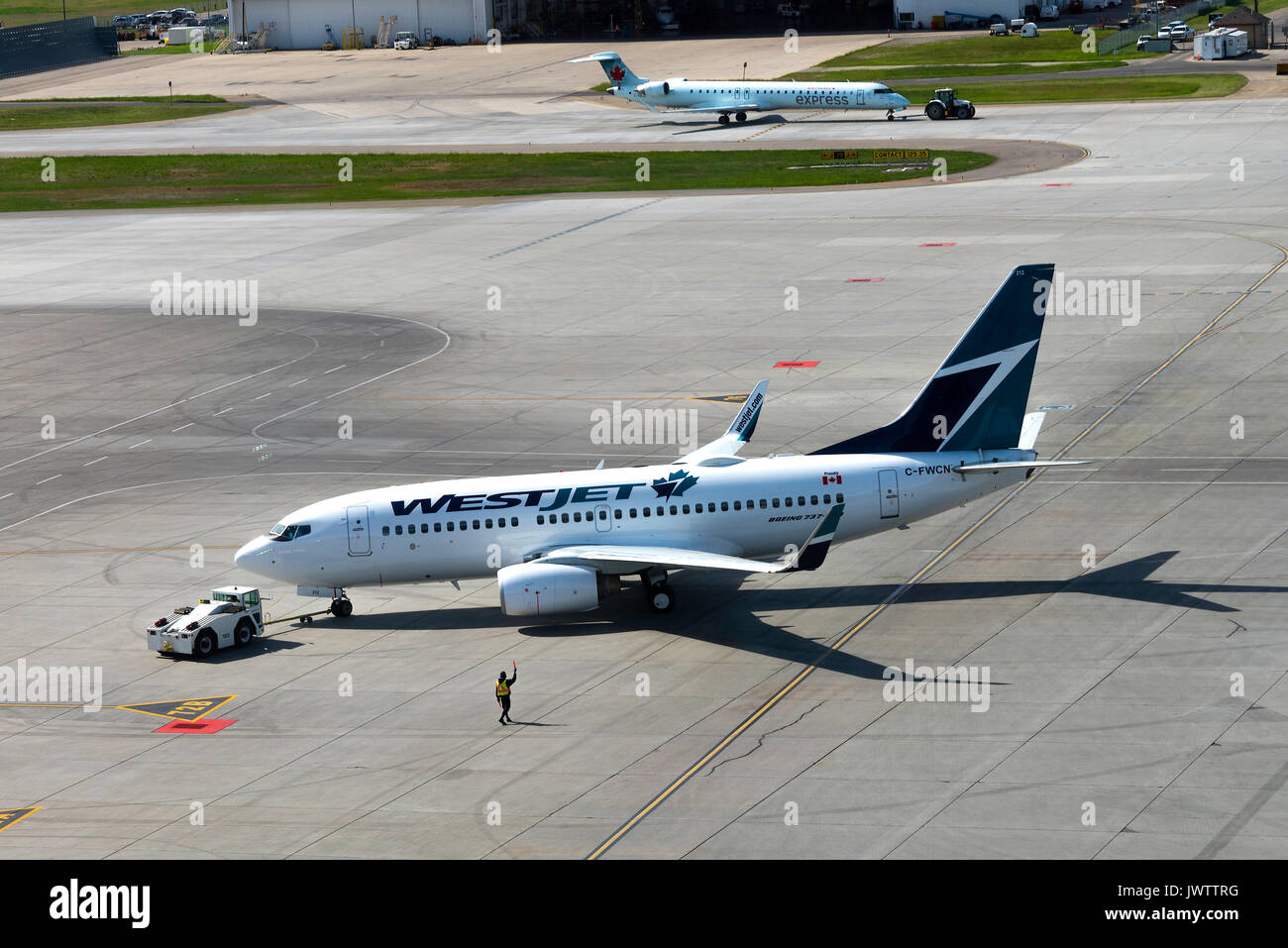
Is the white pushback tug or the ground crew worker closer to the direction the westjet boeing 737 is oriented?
the white pushback tug

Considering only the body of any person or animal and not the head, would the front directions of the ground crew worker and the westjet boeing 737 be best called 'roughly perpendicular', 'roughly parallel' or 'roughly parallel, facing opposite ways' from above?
roughly perpendicular

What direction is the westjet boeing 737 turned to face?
to the viewer's left

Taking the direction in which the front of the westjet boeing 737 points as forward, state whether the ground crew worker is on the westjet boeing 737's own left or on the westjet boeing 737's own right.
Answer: on the westjet boeing 737's own left

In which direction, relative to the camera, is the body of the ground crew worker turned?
away from the camera

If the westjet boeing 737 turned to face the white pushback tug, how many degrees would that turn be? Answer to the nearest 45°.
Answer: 0° — it already faces it

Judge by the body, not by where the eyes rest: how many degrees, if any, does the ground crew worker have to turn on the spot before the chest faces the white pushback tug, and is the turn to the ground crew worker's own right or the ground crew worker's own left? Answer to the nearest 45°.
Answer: approximately 45° to the ground crew worker's own left

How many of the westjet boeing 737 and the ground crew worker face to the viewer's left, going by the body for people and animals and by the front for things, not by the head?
1
